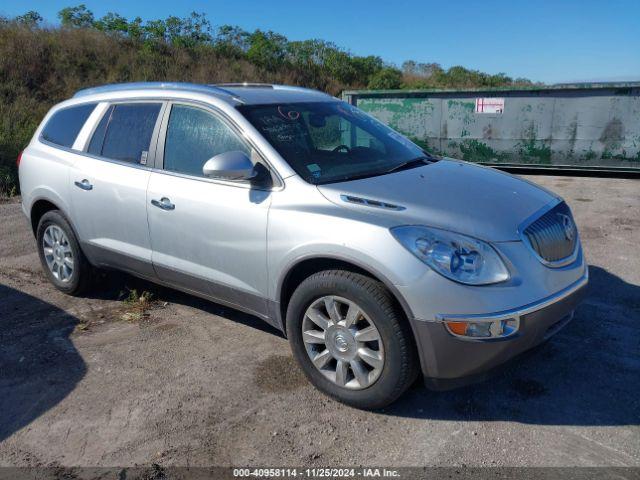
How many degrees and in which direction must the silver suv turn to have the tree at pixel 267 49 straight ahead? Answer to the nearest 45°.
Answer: approximately 135° to its left

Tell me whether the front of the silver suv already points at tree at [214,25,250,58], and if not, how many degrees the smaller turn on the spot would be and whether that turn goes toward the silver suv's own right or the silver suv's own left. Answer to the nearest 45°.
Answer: approximately 135° to the silver suv's own left

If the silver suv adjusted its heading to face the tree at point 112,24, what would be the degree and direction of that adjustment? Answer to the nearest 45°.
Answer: approximately 135° to its left

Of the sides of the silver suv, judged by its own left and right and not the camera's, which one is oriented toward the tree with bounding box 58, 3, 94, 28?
back

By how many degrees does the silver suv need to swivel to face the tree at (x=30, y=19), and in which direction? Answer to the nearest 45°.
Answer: approximately 180°

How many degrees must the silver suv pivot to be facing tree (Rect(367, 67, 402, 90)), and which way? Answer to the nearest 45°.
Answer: approximately 135° to its left

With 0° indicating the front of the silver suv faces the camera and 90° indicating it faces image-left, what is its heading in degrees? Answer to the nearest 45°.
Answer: approximately 315°
